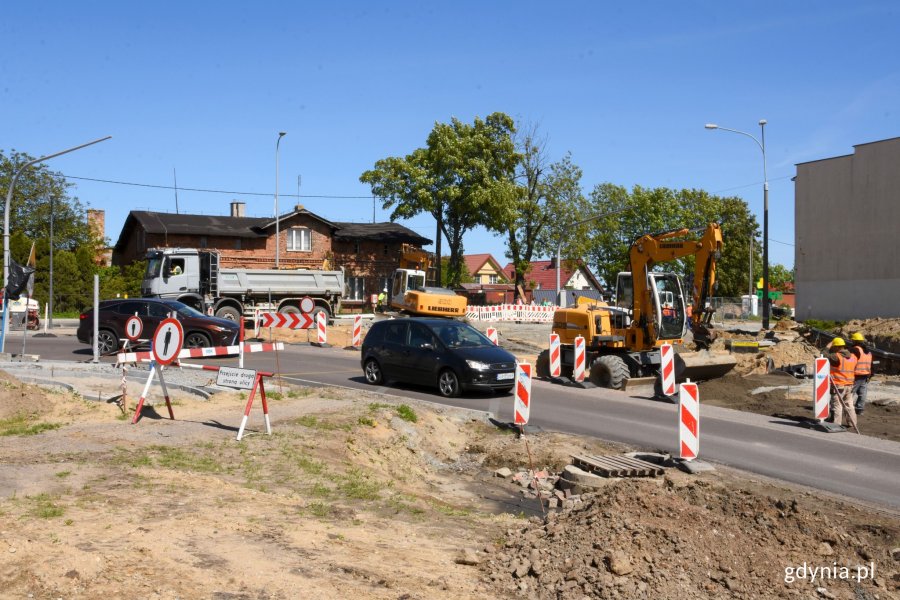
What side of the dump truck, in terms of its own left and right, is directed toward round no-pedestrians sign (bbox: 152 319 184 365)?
left

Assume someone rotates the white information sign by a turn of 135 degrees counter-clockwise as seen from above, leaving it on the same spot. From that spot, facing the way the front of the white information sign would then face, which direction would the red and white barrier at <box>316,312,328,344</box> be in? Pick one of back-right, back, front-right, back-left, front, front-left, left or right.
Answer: front-left

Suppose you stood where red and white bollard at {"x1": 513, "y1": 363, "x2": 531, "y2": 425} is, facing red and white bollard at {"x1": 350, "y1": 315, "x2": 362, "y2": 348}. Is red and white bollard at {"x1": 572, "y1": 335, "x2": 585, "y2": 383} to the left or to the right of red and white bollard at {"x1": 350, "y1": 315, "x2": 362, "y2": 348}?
right

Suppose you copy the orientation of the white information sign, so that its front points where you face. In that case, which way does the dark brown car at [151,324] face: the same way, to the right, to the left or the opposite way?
to the left

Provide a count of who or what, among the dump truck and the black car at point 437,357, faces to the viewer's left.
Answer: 1

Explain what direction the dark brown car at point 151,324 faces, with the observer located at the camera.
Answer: facing to the right of the viewer

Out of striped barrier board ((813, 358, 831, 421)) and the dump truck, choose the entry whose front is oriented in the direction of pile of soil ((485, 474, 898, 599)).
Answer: the striped barrier board

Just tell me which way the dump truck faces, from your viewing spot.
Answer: facing to the left of the viewer

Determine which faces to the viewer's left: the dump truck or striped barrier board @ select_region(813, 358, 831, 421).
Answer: the dump truck

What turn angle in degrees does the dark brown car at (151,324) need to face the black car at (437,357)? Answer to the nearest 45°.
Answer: approximately 45° to its right

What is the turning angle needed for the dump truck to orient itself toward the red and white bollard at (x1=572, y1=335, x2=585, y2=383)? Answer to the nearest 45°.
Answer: approximately 135° to its left

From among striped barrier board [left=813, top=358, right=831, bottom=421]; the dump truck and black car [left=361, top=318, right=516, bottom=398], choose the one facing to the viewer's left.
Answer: the dump truck

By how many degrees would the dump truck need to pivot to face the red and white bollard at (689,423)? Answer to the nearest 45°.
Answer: approximately 90° to its left

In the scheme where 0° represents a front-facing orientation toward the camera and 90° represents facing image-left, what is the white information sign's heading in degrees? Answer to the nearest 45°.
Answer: approximately 0°
